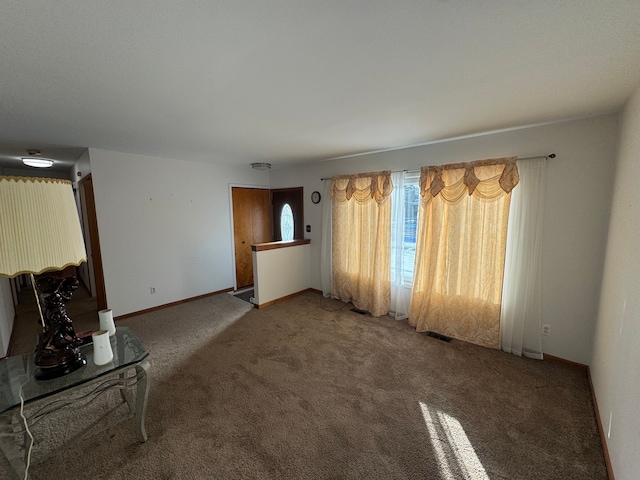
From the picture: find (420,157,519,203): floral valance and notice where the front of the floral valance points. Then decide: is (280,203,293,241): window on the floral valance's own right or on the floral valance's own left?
on the floral valance's own right

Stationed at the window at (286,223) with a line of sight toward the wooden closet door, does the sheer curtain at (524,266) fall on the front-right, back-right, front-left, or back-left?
back-left

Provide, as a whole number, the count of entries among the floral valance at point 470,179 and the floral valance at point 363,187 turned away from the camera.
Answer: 0

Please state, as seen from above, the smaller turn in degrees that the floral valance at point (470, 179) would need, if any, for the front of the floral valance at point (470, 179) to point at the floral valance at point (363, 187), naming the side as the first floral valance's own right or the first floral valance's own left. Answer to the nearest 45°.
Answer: approximately 45° to the first floral valance's own right

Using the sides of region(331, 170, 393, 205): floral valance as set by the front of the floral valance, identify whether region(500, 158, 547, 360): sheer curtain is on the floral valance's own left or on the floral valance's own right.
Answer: on the floral valance's own left

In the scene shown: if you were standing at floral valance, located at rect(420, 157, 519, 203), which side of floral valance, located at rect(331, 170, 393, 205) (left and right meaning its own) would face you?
left

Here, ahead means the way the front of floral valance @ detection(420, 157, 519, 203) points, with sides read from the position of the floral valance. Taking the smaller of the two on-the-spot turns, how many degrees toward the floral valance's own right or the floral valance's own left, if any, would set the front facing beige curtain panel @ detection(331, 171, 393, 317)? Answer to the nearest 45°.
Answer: approximately 45° to the floral valance's own right

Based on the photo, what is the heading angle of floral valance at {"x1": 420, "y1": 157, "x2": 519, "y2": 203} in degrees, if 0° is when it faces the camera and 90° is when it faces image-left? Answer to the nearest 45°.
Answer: approximately 45°

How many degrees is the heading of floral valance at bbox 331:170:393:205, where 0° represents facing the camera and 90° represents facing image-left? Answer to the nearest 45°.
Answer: approximately 45°
